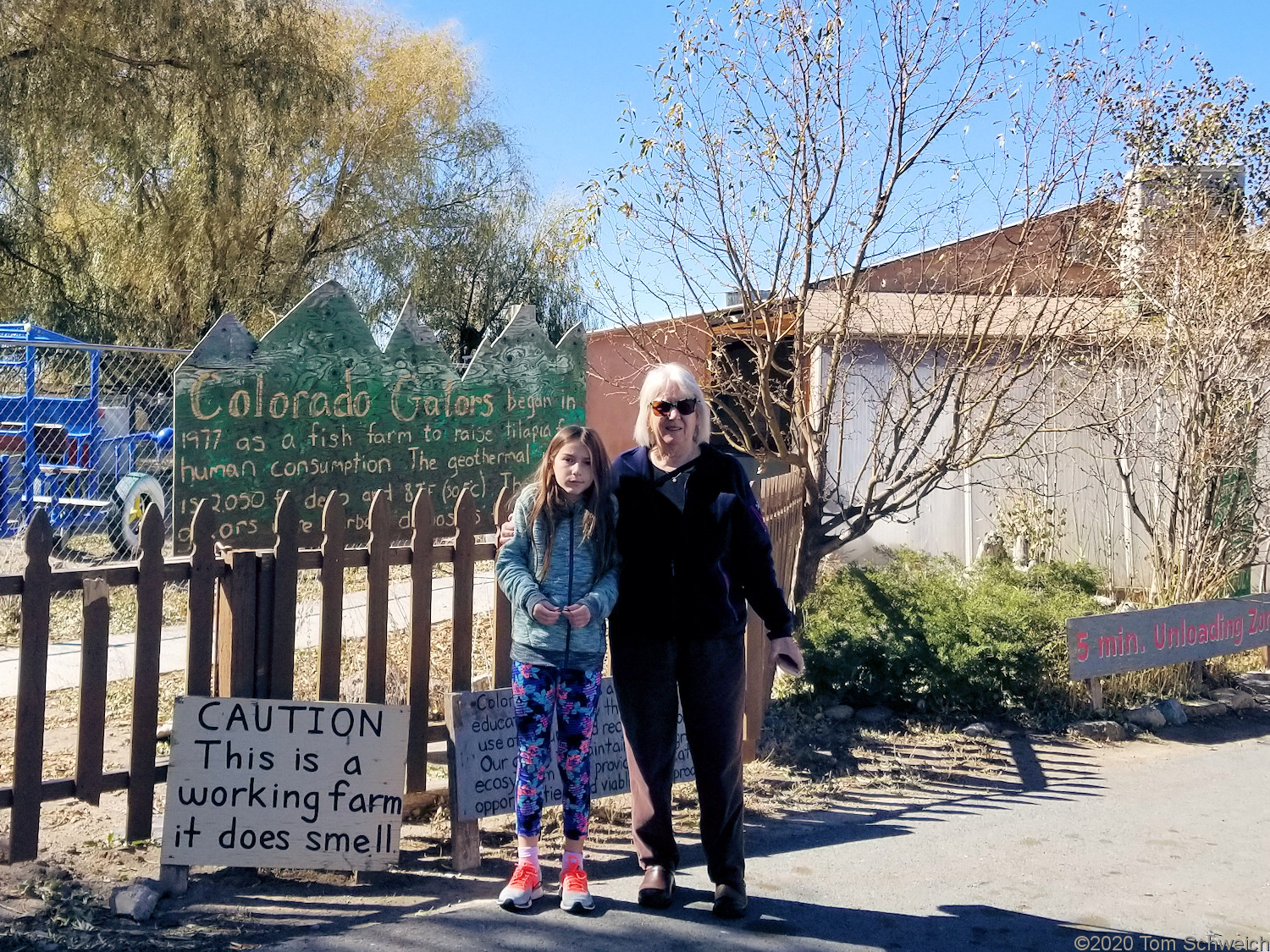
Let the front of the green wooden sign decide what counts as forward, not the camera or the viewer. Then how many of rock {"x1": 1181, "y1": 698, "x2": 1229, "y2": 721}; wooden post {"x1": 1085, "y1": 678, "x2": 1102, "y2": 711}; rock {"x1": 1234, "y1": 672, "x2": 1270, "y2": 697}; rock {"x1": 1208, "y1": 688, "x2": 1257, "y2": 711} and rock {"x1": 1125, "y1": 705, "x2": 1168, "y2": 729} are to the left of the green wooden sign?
5

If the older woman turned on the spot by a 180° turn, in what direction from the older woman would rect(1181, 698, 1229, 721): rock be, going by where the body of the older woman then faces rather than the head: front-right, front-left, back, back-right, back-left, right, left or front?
front-right

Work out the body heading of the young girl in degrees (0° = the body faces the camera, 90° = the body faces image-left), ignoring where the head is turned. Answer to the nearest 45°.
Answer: approximately 0°

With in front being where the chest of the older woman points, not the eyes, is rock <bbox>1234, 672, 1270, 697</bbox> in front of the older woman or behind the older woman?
behind

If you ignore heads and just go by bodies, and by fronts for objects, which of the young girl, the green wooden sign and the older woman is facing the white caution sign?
the green wooden sign

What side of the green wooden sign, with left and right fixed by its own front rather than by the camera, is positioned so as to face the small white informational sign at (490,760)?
front

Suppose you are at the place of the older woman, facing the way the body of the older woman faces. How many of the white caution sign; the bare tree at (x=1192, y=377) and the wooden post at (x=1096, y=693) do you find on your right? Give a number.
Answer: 1

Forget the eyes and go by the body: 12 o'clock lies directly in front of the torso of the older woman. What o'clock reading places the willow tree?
The willow tree is roughly at 5 o'clock from the older woman.
